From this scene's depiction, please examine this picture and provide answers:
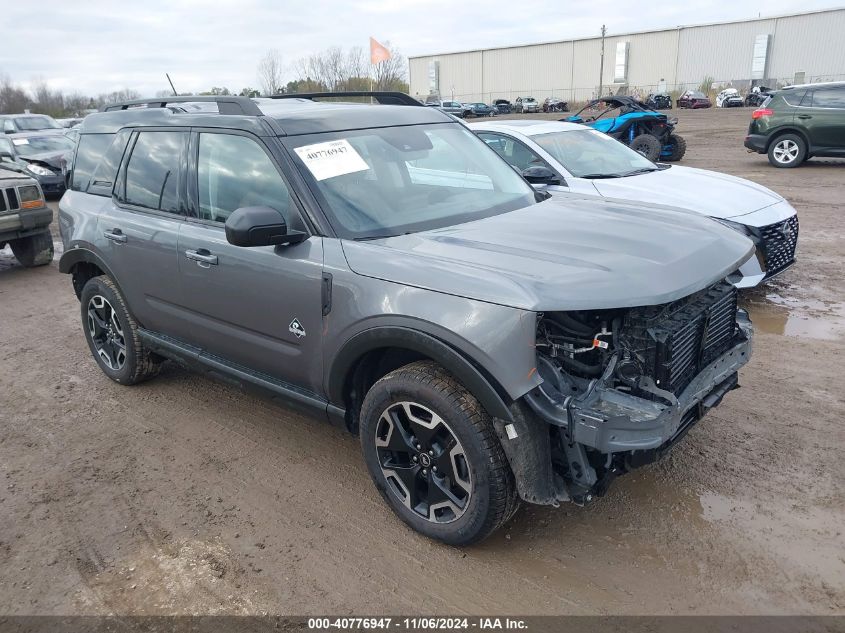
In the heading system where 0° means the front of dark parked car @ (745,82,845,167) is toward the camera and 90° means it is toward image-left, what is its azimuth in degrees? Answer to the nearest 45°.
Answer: approximately 270°

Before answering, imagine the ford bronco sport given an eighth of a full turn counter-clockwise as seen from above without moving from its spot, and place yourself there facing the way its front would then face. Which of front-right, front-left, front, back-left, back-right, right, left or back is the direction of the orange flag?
left

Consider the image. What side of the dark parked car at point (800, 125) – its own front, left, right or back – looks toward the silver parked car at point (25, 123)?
back

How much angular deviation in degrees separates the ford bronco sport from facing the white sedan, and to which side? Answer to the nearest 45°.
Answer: approximately 90° to its left

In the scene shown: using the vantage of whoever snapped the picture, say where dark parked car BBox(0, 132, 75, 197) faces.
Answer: facing the viewer and to the right of the viewer

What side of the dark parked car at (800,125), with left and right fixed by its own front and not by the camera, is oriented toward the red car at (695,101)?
left
